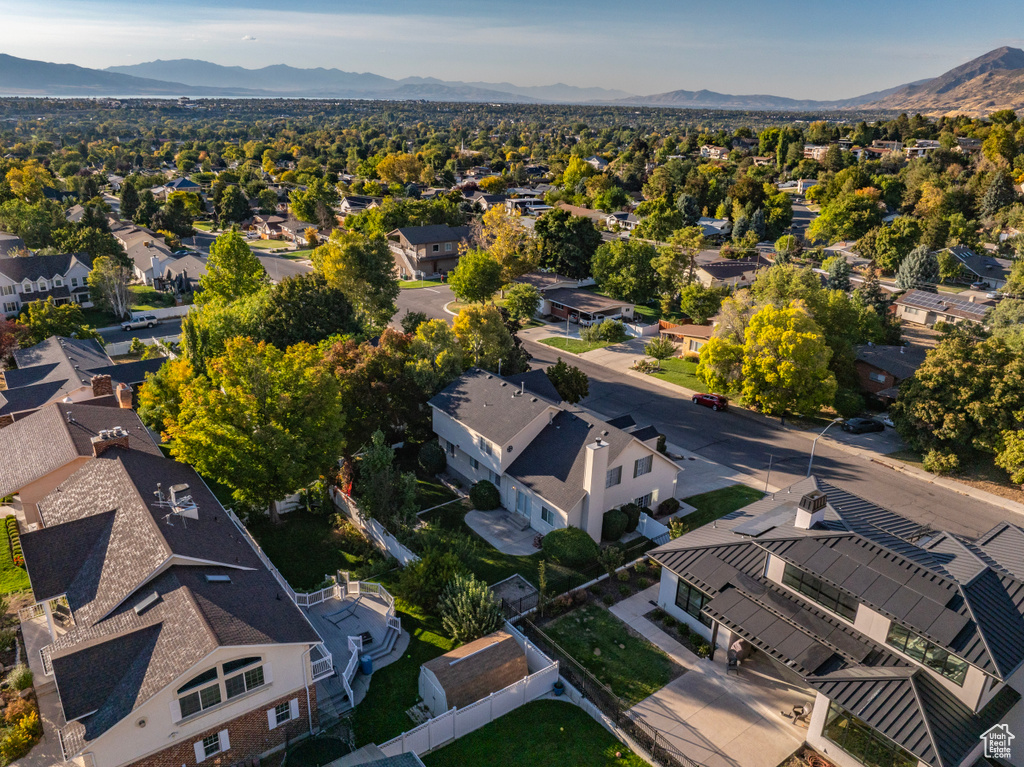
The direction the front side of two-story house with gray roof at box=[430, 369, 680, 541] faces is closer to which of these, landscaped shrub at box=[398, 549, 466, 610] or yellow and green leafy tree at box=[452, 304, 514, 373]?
the yellow and green leafy tree

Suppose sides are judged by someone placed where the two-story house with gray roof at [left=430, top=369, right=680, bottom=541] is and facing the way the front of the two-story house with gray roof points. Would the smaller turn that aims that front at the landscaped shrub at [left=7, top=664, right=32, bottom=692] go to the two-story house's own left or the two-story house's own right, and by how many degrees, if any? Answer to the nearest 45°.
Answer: approximately 180°

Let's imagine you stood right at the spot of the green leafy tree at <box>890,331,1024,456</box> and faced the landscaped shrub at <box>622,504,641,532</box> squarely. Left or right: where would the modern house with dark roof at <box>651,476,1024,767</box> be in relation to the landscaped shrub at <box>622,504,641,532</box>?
left

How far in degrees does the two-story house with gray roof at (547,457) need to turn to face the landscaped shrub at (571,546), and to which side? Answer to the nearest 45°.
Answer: approximately 135° to its right

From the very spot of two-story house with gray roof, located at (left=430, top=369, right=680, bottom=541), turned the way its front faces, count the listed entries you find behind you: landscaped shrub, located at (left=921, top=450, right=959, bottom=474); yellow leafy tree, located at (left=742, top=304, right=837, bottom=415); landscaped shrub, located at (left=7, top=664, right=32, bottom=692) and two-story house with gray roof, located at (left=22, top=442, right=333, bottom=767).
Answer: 2

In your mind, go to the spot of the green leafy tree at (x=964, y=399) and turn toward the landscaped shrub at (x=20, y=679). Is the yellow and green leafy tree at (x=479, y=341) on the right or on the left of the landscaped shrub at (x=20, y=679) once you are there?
right

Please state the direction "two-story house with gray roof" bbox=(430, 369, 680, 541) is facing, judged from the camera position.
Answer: facing away from the viewer and to the right of the viewer

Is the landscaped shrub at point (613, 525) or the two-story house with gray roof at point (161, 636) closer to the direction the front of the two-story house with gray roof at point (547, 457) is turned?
the landscaped shrub

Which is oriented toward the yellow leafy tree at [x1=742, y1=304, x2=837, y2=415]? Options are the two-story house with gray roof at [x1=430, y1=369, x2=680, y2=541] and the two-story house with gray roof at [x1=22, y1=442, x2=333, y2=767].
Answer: the two-story house with gray roof at [x1=430, y1=369, x2=680, y2=541]

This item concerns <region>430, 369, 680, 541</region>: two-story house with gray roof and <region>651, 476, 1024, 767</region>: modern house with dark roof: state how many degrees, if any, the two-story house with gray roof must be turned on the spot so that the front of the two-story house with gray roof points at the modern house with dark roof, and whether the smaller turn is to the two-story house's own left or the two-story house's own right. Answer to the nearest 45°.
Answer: approximately 90° to the two-story house's own right

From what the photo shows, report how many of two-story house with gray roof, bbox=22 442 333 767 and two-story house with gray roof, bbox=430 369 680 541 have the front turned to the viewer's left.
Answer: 1

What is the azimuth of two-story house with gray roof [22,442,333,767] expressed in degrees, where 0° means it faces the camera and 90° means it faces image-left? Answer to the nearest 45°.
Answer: approximately 90°

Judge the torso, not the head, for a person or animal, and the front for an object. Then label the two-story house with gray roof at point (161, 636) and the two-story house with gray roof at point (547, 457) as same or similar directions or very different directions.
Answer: very different directions

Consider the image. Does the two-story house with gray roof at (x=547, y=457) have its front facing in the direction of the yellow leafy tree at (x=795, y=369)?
yes
